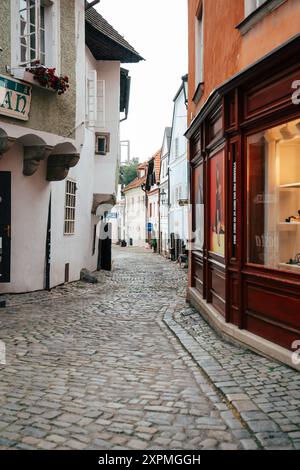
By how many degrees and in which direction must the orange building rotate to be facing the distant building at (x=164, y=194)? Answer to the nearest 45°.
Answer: approximately 135° to its right

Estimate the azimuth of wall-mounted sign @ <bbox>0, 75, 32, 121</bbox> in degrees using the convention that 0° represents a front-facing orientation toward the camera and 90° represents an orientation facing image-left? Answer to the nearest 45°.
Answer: approximately 315°

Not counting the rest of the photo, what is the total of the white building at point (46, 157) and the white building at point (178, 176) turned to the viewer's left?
1

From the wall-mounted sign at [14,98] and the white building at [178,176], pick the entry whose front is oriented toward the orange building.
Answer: the wall-mounted sign

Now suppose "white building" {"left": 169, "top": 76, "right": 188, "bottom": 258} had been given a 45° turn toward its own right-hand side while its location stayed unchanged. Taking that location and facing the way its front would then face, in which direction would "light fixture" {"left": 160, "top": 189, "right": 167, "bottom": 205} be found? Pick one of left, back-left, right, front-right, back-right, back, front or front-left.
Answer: front-right

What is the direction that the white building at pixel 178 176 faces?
to the viewer's left

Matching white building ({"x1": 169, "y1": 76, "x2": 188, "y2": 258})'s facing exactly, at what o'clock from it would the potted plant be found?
The potted plant is roughly at 9 o'clock from the white building.

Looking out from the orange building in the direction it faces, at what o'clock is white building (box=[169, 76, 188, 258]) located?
The white building is roughly at 4 o'clock from the orange building.

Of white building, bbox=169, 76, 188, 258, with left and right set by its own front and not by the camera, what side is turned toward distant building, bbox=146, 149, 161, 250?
right

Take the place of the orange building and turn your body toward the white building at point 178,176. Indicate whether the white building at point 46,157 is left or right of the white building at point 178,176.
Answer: left

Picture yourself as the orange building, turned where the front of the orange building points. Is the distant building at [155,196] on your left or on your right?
on your right

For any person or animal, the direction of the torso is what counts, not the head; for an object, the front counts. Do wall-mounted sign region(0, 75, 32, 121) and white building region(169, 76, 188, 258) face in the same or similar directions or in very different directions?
very different directions

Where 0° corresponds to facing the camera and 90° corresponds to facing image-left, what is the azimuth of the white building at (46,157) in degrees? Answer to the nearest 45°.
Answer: approximately 315°
